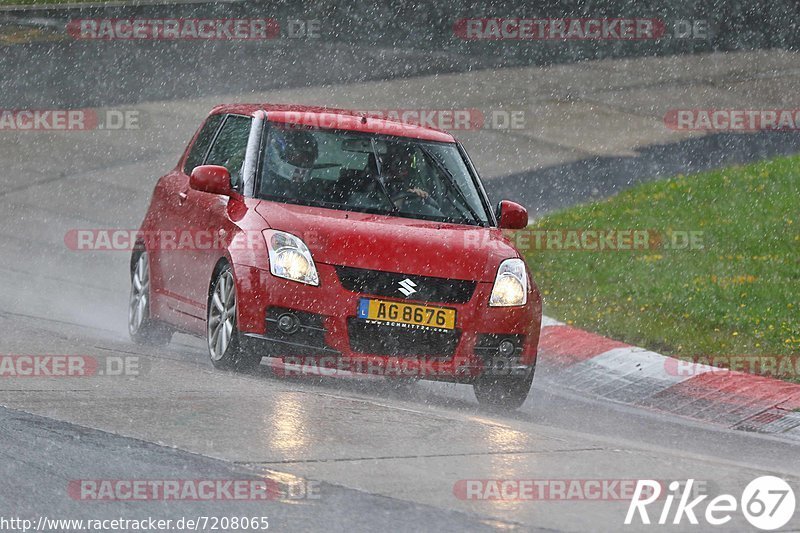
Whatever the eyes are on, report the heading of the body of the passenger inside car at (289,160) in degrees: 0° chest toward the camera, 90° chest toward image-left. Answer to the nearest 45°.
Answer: approximately 315°
